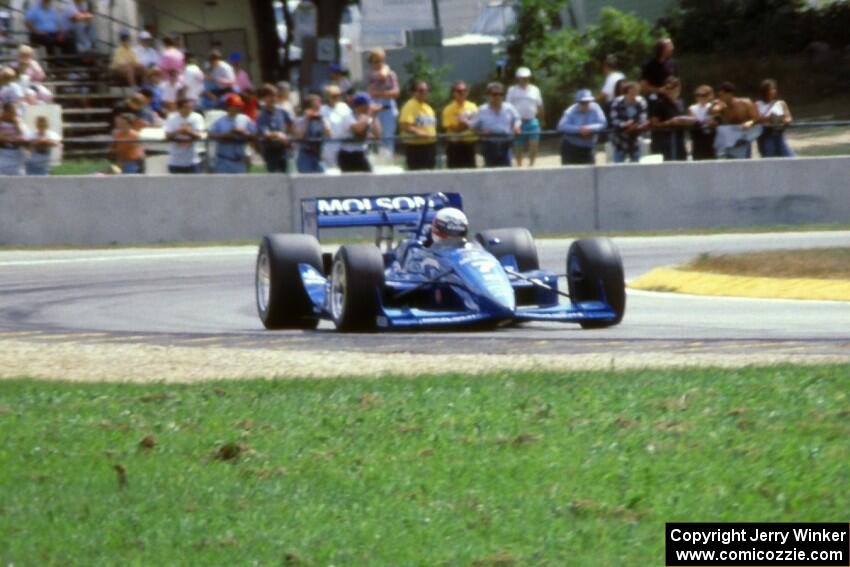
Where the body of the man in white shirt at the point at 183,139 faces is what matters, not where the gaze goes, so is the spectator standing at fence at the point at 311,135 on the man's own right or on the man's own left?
on the man's own left

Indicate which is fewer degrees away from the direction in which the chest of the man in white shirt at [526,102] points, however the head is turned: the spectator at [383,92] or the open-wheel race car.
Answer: the open-wheel race car

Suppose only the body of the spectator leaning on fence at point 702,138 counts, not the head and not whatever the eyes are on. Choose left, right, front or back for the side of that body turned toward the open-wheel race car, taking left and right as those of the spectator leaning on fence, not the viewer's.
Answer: front

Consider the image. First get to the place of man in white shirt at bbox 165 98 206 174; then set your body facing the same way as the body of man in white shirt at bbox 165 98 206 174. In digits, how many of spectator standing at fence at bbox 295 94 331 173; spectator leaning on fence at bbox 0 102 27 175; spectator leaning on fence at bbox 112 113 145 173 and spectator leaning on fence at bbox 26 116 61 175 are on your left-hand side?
1

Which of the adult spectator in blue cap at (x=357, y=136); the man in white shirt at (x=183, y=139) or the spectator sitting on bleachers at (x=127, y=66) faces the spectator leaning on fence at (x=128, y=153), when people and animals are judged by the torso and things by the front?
the spectator sitting on bleachers at (x=127, y=66)

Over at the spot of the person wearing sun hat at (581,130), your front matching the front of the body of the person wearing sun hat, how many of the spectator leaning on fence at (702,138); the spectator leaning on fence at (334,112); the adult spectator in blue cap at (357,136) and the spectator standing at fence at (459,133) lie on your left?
1

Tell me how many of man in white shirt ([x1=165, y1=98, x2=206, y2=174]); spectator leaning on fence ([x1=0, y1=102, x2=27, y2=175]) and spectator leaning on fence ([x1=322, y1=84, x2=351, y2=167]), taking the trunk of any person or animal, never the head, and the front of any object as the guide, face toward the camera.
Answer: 3

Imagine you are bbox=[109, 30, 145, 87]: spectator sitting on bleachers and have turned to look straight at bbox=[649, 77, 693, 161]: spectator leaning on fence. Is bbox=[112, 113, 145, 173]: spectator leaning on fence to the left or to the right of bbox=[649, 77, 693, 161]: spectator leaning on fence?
right

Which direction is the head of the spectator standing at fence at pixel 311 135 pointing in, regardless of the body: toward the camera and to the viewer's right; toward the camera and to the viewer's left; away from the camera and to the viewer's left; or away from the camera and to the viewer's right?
toward the camera and to the viewer's right

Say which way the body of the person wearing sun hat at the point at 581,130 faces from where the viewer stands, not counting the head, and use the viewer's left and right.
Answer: facing the viewer

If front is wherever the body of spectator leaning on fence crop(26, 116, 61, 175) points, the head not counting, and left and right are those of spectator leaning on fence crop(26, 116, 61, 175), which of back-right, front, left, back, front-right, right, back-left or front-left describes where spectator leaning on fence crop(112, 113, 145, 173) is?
left

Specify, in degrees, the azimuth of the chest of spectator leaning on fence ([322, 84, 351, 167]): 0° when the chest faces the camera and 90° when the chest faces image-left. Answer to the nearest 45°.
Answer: approximately 0°

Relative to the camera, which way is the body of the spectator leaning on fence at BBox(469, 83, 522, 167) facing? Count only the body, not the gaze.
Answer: toward the camera

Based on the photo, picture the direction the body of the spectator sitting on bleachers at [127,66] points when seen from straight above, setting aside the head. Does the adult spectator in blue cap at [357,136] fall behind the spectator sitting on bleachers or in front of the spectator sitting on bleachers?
in front

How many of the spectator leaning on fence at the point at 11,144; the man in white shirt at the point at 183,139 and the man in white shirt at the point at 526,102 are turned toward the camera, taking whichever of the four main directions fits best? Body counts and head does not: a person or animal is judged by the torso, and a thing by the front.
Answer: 3
